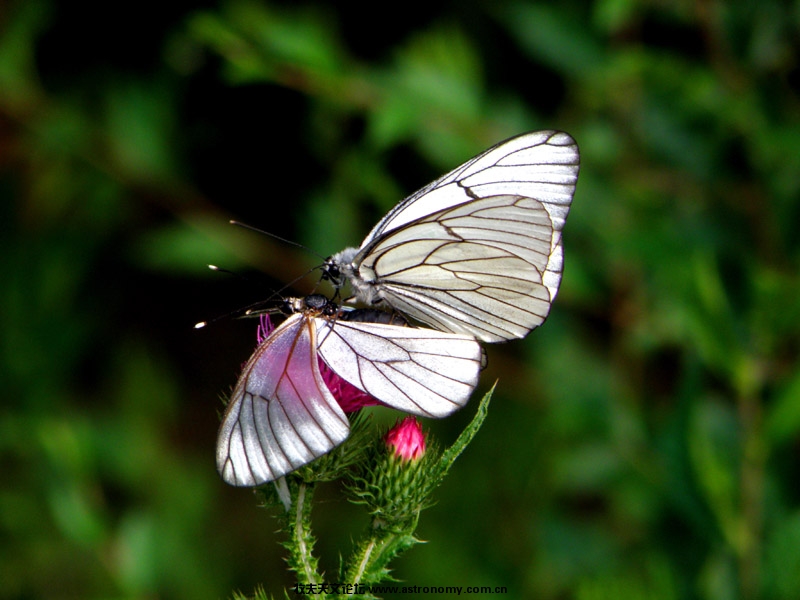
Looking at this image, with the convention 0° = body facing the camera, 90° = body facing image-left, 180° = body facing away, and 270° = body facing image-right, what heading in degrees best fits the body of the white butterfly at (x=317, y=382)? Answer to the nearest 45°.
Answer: approximately 90°

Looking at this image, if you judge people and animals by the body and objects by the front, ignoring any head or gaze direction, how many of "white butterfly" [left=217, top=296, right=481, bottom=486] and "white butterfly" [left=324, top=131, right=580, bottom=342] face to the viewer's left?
2

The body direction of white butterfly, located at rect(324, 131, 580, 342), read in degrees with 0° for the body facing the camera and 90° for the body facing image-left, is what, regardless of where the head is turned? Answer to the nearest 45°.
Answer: approximately 90°

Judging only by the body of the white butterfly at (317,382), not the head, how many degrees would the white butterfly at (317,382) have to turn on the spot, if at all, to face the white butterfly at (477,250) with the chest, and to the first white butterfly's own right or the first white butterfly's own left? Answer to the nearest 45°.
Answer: approximately 135° to the first white butterfly's own right
